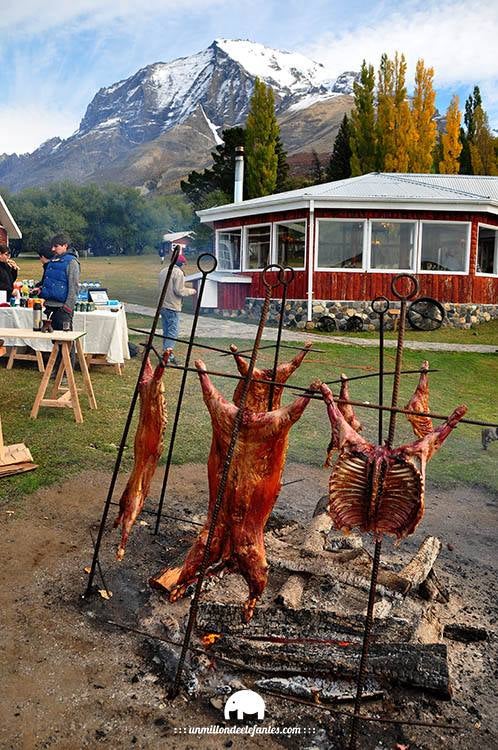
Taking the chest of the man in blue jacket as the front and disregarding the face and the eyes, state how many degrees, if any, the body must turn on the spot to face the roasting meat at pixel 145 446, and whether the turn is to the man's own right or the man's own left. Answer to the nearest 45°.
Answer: approximately 45° to the man's own left

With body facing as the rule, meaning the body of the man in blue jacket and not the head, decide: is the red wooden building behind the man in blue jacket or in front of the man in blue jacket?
behind

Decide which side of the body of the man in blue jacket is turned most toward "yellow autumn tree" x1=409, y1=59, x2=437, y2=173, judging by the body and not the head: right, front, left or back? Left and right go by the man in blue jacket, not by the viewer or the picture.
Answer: back

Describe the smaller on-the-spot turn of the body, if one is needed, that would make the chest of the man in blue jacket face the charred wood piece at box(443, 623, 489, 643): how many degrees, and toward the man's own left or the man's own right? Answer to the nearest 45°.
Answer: approximately 45° to the man's own left

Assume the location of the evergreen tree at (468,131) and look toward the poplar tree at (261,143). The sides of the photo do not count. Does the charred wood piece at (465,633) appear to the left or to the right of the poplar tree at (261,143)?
left

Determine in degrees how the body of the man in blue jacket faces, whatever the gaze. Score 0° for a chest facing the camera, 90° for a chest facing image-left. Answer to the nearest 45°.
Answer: approximately 45°

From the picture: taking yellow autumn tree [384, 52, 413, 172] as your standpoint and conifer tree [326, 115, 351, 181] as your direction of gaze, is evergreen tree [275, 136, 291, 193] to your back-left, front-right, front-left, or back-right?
front-left

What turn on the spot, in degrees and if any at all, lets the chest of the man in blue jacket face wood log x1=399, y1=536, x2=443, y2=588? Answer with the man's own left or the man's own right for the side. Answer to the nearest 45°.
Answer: approximately 45° to the man's own left

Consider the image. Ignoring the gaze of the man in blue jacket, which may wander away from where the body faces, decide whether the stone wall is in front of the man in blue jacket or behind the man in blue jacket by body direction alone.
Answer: behind

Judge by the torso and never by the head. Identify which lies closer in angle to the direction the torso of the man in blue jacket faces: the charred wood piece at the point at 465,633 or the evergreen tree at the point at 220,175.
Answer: the charred wood piece

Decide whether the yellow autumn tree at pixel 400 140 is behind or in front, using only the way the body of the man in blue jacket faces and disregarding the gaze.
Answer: behind

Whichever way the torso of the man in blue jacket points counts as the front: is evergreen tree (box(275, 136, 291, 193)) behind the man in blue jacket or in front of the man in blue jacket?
behind
